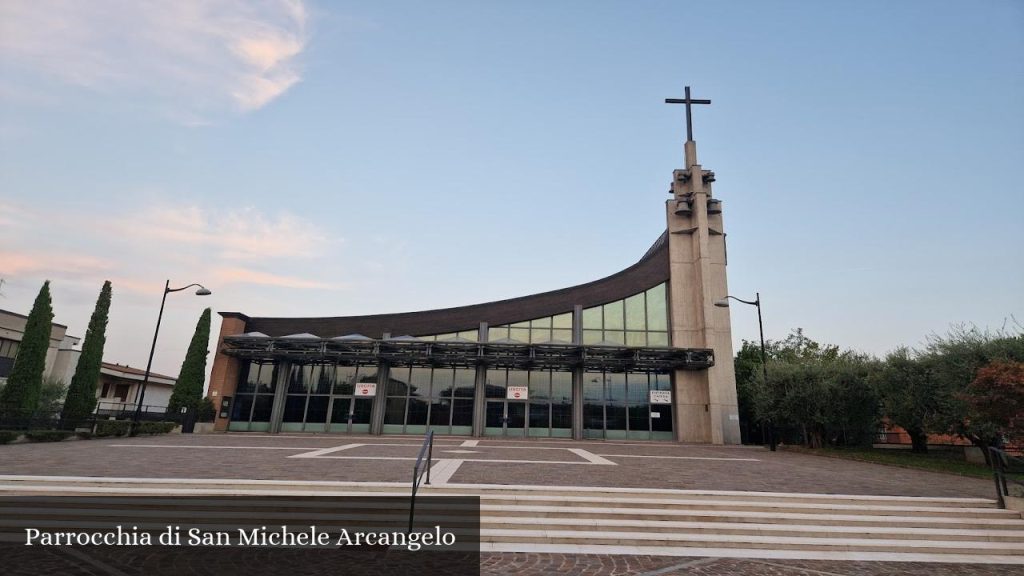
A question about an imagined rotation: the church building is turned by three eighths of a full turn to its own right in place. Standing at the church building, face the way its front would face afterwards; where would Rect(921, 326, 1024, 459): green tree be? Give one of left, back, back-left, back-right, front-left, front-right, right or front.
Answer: back

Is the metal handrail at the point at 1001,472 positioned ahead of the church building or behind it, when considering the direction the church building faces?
ahead

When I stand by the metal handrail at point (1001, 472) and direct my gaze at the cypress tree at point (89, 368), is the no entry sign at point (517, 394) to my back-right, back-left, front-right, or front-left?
front-right

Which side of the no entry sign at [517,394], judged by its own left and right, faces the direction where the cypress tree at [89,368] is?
right

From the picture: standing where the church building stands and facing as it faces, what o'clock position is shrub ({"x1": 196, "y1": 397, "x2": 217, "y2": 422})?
The shrub is roughly at 3 o'clock from the church building.

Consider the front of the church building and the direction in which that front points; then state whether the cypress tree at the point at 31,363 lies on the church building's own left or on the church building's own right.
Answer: on the church building's own right

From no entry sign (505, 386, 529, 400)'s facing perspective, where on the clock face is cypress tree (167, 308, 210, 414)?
The cypress tree is roughly at 3 o'clock from the no entry sign.

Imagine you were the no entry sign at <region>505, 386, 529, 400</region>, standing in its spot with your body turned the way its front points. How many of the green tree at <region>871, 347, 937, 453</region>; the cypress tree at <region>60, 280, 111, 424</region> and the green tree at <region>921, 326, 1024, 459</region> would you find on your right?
1

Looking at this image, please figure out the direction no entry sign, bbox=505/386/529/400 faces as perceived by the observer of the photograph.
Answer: facing the viewer

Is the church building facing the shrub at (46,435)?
no

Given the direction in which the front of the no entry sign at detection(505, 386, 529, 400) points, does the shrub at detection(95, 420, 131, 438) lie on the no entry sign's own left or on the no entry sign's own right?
on the no entry sign's own right

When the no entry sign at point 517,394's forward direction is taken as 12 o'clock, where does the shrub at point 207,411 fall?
The shrub is roughly at 3 o'clock from the no entry sign.

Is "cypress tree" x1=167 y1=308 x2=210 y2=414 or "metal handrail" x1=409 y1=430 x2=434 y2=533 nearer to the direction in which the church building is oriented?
the metal handrail

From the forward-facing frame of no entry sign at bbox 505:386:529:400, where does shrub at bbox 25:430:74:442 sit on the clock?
The shrub is roughly at 2 o'clock from the no entry sign.

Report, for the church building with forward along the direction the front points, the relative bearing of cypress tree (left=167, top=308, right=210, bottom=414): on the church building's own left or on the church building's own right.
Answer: on the church building's own right

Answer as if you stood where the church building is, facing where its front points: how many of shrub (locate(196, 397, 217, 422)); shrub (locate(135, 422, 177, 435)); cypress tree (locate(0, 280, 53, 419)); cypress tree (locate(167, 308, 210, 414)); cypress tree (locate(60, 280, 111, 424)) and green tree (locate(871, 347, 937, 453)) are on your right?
5

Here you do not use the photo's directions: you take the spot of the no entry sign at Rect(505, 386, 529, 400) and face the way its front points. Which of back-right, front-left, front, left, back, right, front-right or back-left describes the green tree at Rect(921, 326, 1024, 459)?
front-left

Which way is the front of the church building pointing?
toward the camera

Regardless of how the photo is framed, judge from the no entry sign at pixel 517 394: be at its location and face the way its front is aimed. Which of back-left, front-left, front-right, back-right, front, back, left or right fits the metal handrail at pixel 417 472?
front

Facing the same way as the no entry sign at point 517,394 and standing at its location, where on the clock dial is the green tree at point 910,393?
The green tree is roughly at 10 o'clock from the no entry sign.
